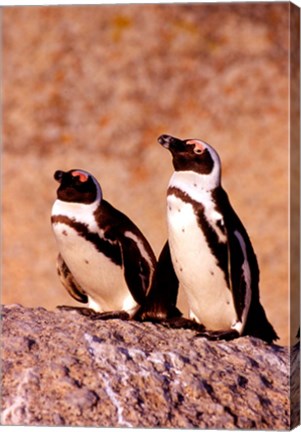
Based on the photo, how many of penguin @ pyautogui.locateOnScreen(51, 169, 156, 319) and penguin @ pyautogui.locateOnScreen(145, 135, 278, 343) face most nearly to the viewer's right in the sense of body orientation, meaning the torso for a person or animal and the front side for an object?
0

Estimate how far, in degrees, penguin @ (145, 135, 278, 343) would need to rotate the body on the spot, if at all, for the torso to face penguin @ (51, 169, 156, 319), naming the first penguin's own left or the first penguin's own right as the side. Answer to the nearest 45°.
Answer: approximately 45° to the first penguin's own right

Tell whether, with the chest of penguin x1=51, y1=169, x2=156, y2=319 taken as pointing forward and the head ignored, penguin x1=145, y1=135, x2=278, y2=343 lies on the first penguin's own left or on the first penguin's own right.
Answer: on the first penguin's own left

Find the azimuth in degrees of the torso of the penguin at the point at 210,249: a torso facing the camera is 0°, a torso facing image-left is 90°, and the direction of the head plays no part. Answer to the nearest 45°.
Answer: approximately 45°
